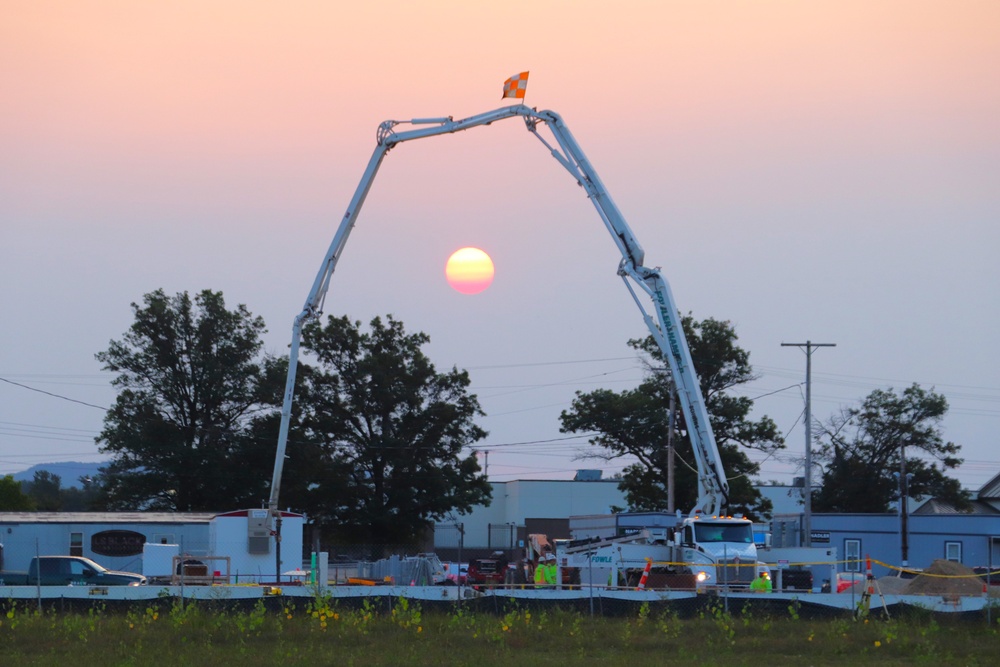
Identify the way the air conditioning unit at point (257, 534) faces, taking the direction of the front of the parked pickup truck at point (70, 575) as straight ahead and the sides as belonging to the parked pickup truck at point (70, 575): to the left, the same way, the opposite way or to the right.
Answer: to the right

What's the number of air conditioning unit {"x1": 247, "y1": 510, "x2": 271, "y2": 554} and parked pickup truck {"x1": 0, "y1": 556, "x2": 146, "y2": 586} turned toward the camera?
1

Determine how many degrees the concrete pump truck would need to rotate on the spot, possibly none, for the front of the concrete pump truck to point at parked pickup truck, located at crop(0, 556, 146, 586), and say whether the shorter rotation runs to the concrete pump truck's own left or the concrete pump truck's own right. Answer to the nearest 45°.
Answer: approximately 135° to the concrete pump truck's own right

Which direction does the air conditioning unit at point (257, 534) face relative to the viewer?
toward the camera

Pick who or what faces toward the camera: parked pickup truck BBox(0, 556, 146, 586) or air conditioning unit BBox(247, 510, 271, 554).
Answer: the air conditioning unit

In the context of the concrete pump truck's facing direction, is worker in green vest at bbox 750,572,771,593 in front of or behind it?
in front

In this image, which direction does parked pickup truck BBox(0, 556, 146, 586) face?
to the viewer's right

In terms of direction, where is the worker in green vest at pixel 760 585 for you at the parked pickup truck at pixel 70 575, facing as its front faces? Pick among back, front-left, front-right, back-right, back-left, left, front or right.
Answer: front-right

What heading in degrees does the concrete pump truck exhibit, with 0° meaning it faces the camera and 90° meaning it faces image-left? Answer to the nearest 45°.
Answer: approximately 315°
